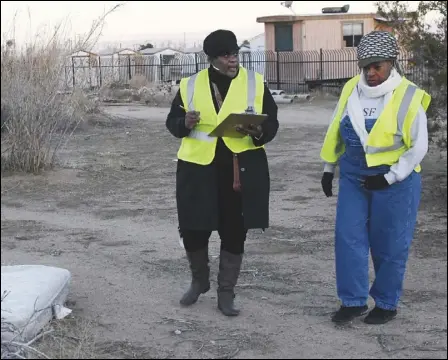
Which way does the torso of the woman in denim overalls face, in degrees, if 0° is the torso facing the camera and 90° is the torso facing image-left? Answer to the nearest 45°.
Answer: approximately 45°

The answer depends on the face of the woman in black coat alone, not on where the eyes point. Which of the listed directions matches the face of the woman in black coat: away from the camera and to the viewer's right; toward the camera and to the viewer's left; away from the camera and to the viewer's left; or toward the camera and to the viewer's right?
toward the camera and to the viewer's right

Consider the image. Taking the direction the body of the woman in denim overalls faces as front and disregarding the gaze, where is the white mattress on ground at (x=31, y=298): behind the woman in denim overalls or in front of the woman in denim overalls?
in front

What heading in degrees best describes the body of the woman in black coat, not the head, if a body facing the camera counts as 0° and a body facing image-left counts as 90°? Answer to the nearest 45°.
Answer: approximately 0°

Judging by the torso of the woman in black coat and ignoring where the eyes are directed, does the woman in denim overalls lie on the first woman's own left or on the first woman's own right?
on the first woman's own left

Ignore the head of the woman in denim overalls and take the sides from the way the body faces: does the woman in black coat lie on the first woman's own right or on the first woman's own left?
on the first woman's own right

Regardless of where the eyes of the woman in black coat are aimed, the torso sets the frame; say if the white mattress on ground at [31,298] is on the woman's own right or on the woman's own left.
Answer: on the woman's own right
